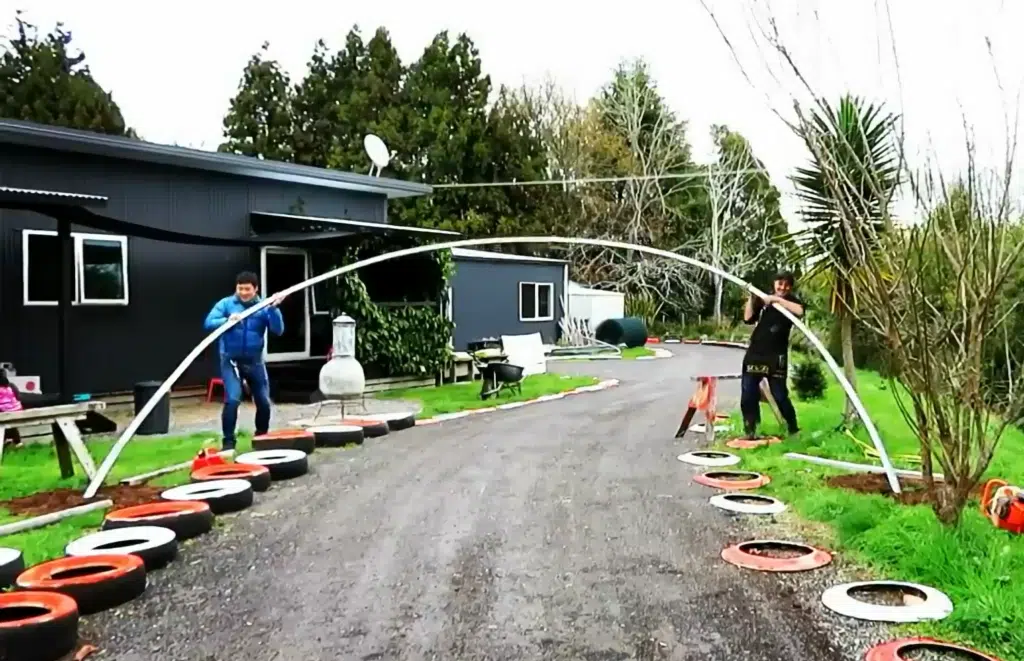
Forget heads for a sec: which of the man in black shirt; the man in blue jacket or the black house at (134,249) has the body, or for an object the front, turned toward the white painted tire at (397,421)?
the black house

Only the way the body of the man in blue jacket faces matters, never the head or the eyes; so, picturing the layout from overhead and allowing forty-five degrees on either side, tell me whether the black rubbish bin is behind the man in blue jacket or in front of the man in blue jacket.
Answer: behind

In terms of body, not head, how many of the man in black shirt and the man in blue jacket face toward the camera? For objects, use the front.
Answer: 2

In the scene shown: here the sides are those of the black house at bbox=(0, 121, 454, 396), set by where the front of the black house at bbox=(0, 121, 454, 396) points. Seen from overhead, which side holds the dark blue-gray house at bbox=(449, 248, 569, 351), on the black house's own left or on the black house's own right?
on the black house's own left

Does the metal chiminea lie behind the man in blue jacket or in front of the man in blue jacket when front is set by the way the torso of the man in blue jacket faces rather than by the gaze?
behind

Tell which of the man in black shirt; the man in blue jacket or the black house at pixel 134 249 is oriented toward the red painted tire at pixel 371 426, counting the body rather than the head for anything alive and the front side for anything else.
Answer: the black house

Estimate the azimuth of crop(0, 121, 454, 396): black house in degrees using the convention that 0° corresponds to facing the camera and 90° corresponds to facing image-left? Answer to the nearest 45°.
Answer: approximately 315°

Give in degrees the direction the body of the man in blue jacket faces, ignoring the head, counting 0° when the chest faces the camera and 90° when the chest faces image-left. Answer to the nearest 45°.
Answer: approximately 0°

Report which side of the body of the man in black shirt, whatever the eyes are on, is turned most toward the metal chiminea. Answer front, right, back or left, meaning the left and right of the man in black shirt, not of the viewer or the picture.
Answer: right
